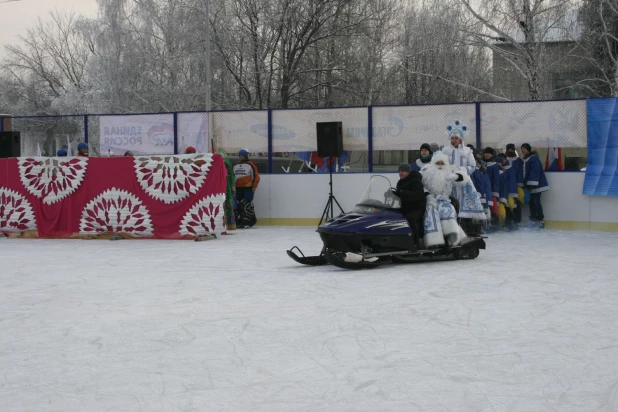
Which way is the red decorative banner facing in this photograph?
toward the camera

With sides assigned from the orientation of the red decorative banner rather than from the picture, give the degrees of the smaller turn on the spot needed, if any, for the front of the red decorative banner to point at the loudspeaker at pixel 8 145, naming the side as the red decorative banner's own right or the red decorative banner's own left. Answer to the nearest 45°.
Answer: approximately 135° to the red decorative banner's own right

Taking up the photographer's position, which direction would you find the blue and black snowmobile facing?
facing the viewer and to the left of the viewer

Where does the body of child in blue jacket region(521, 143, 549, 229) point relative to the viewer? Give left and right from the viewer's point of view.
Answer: facing to the left of the viewer

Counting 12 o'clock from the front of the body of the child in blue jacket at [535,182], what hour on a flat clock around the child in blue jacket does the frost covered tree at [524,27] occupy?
The frost covered tree is roughly at 3 o'clock from the child in blue jacket.

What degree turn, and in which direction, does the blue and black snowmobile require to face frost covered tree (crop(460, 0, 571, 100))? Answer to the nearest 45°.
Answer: approximately 135° to its right

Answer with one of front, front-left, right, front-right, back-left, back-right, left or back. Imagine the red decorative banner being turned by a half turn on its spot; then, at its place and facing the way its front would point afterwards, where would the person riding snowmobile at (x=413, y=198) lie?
back-right

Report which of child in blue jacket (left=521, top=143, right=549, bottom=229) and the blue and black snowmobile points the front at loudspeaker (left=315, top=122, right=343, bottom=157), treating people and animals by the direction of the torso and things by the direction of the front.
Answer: the child in blue jacket

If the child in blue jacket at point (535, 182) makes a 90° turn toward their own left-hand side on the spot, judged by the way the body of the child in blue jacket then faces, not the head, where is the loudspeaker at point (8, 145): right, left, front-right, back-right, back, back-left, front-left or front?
right

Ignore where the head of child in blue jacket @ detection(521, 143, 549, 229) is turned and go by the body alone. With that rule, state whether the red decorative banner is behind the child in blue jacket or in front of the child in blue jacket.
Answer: in front
